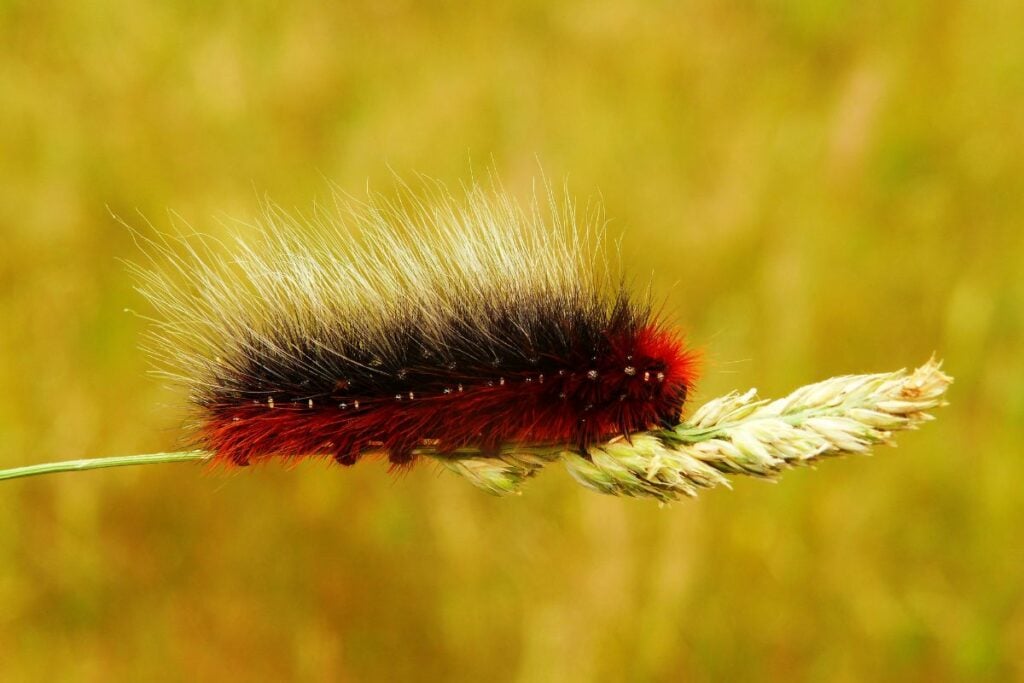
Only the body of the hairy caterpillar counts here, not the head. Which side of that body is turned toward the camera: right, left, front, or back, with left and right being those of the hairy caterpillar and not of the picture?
right
